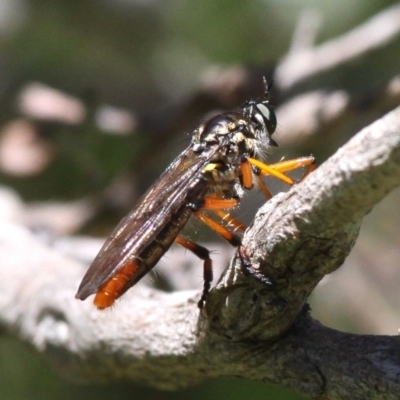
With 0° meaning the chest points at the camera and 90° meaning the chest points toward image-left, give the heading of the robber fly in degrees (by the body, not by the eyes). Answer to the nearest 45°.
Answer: approximately 270°
